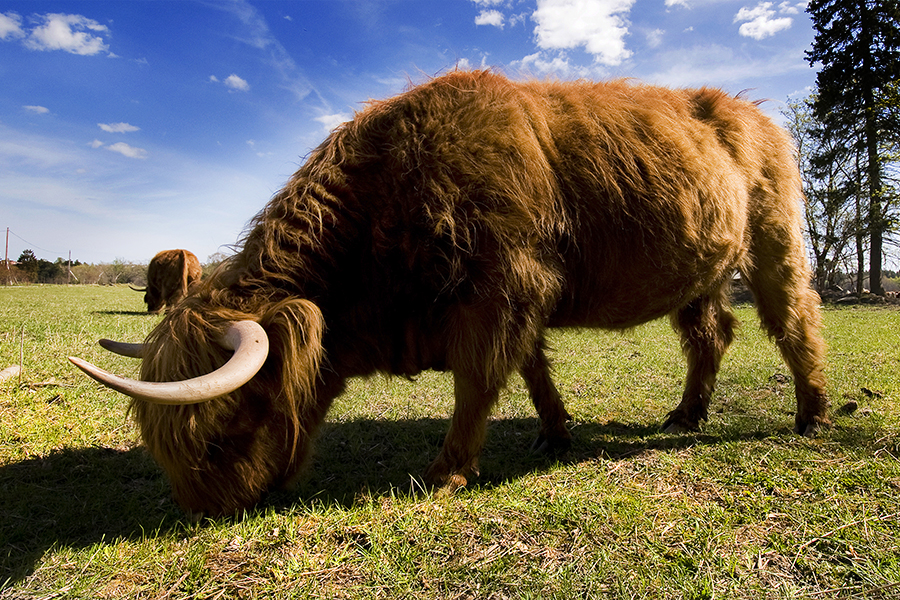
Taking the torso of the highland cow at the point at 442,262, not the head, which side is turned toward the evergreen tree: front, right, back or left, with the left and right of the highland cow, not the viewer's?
back

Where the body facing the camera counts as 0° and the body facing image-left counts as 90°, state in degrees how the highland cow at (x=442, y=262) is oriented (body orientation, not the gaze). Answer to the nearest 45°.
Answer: approximately 45°
